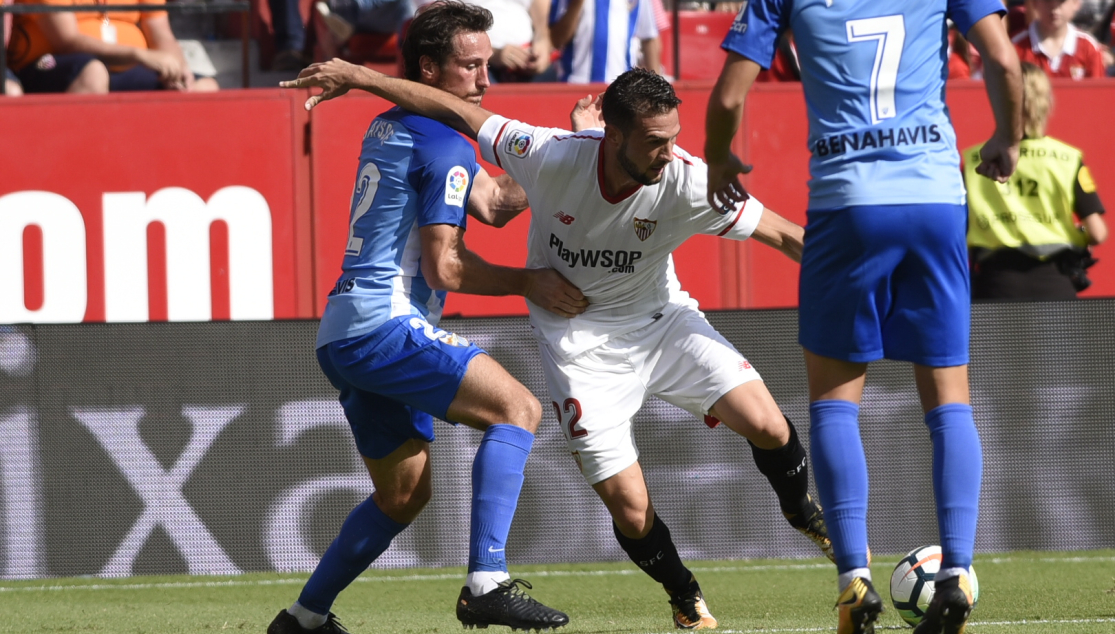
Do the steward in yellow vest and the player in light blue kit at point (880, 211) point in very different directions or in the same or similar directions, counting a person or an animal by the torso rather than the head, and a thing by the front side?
same or similar directions

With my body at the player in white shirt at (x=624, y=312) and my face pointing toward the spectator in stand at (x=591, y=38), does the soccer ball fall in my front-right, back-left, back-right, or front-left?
back-right

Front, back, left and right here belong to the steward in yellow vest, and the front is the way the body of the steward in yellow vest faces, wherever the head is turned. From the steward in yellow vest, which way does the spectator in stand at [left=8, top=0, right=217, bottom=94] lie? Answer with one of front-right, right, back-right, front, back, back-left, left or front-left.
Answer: left

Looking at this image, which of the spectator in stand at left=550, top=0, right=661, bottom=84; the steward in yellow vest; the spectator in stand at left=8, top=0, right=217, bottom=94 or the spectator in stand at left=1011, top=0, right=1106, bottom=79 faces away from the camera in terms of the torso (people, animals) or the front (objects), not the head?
the steward in yellow vest

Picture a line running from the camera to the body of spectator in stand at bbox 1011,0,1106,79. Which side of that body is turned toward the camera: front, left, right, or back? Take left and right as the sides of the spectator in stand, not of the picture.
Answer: front

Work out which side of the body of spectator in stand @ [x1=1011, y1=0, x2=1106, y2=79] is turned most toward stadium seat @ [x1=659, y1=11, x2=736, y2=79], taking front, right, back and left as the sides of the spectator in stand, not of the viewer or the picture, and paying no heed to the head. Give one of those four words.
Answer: right

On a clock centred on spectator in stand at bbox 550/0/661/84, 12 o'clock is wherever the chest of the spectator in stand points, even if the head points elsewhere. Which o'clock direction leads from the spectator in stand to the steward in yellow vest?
The steward in yellow vest is roughly at 10 o'clock from the spectator in stand.

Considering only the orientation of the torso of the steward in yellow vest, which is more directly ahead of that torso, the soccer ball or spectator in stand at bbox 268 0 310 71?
the spectator in stand

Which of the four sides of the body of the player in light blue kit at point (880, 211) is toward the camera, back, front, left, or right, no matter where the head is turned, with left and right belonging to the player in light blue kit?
back

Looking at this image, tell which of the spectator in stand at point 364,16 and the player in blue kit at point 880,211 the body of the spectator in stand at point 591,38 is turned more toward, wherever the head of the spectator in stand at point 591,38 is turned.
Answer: the player in blue kit

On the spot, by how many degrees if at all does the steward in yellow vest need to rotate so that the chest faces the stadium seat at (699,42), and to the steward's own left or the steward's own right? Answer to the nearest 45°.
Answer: approximately 45° to the steward's own left

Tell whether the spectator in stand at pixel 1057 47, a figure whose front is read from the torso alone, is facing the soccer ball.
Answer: yes

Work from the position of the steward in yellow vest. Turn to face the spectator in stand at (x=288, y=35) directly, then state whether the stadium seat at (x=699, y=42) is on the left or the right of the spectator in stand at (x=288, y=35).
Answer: right

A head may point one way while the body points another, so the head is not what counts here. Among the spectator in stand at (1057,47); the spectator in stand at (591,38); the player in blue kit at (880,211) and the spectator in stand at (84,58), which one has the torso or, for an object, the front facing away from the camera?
the player in blue kit

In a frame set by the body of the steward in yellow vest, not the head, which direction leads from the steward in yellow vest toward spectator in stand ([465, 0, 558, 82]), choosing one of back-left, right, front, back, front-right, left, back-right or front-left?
left

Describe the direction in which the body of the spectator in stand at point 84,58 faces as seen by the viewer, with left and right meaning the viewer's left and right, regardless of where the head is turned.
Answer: facing the viewer and to the right of the viewer

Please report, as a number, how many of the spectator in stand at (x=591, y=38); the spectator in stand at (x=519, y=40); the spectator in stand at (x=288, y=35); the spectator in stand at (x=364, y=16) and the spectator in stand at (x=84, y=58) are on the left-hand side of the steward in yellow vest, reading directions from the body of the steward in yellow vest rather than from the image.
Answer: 5

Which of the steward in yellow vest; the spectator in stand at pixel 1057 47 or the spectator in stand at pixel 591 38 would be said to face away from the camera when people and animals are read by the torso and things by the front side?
the steward in yellow vest

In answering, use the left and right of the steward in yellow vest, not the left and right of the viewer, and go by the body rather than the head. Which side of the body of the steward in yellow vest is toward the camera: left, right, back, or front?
back

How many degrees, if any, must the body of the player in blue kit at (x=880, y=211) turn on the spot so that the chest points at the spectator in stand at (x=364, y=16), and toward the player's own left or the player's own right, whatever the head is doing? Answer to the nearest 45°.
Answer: approximately 45° to the player's own left

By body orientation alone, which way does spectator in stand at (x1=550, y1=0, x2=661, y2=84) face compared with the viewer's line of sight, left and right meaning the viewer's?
facing the viewer
